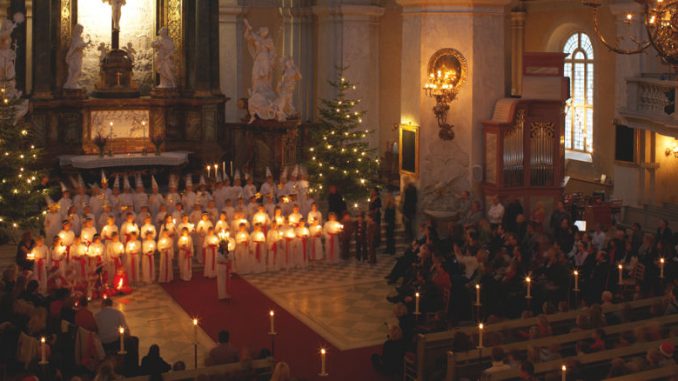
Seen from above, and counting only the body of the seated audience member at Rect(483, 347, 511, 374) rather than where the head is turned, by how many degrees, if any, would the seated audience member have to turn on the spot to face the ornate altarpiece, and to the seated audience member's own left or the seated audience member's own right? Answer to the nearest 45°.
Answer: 0° — they already face it

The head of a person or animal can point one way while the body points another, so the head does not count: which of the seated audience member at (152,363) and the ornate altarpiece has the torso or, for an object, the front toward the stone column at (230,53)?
the seated audience member

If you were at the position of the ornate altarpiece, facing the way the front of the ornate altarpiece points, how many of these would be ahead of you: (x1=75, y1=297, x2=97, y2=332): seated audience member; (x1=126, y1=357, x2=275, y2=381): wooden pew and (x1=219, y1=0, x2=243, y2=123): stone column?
2

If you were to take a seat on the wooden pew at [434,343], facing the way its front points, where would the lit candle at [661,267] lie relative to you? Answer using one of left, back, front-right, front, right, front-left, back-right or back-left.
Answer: right

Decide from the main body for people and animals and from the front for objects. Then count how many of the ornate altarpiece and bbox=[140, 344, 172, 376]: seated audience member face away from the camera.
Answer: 1

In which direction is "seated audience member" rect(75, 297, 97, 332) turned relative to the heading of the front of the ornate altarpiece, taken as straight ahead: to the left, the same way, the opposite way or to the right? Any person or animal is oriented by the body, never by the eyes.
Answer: the opposite way

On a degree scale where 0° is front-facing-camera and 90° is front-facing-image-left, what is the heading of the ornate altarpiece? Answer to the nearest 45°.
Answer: approximately 0°

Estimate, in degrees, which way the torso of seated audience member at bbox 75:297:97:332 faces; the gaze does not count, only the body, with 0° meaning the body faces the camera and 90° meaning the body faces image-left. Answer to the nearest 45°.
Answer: approximately 180°

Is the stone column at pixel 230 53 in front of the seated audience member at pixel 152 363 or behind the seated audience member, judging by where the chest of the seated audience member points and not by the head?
in front

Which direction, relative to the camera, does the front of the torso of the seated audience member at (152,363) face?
away from the camera

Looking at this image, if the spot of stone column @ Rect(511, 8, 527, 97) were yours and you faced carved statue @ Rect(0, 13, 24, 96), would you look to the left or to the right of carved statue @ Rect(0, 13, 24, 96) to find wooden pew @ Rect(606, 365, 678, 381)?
left

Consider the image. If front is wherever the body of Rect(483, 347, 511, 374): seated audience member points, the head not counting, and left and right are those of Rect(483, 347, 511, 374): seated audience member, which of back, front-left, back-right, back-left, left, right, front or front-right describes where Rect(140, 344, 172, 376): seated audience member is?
front-left
